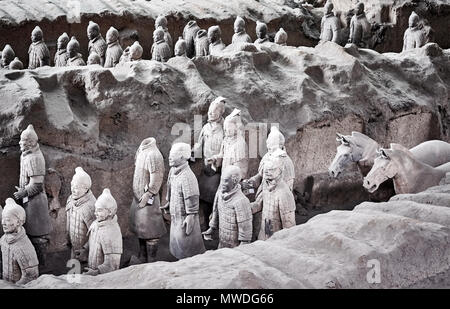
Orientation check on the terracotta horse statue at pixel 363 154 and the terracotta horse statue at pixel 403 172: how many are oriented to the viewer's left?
2

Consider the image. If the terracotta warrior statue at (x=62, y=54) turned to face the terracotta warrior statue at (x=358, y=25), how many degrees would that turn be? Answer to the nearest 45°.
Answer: approximately 135° to its left

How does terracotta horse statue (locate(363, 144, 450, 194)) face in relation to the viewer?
to the viewer's left

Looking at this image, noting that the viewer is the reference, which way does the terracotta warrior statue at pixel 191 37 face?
facing the viewer and to the left of the viewer

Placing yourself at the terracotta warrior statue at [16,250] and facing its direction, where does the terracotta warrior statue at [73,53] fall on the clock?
the terracotta warrior statue at [73,53] is roughly at 5 o'clock from the terracotta warrior statue at [16,250].

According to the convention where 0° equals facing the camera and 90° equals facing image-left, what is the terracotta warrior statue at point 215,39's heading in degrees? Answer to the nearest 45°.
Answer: approximately 45°

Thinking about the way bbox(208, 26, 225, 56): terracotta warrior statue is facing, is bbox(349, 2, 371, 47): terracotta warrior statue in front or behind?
behind

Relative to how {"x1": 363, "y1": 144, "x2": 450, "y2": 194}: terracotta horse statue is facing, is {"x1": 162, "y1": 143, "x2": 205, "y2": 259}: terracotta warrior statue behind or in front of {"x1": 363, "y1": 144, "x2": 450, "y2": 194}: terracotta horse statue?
in front

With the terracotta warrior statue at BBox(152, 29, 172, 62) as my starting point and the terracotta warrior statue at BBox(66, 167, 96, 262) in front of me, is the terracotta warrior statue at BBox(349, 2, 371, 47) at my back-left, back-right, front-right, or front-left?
back-left
